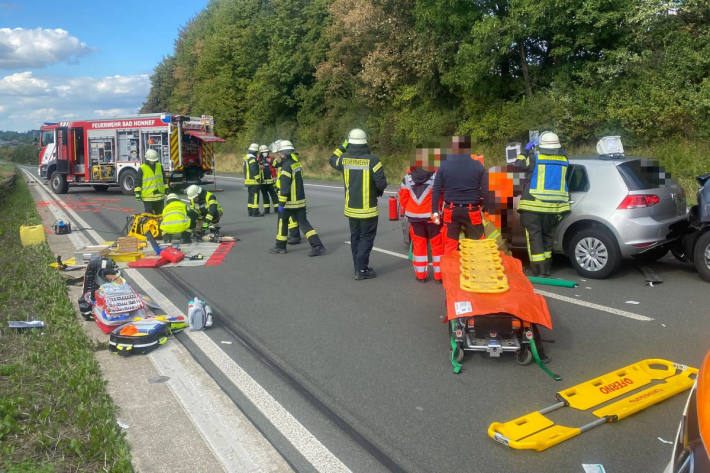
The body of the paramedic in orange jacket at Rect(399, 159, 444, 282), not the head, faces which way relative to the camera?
away from the camera

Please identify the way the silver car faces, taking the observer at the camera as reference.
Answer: facing away from the viewer and to the left of the viewer

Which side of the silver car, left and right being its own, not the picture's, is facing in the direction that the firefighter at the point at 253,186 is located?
front

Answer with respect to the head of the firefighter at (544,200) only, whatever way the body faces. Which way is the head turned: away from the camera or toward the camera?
away from the camera

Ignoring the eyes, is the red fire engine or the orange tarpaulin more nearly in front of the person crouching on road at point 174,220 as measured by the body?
the red fire engine

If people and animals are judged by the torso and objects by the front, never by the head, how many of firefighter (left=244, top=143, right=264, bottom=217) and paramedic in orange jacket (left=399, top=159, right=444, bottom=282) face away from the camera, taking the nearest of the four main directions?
1

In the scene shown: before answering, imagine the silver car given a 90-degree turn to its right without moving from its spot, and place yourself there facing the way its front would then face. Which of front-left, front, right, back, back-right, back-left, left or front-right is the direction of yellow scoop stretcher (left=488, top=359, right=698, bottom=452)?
back-right

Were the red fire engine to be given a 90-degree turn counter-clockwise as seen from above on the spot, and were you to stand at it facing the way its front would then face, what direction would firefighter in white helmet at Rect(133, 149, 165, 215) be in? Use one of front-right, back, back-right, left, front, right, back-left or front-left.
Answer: front-left

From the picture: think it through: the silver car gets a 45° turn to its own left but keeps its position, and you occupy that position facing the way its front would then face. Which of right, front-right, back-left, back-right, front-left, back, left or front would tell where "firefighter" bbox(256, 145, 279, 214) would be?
front-right

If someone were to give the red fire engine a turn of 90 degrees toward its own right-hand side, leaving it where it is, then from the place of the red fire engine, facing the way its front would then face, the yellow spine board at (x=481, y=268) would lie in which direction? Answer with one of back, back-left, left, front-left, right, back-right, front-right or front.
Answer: back-right

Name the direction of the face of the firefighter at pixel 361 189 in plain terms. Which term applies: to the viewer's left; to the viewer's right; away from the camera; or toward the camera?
away from the camera
